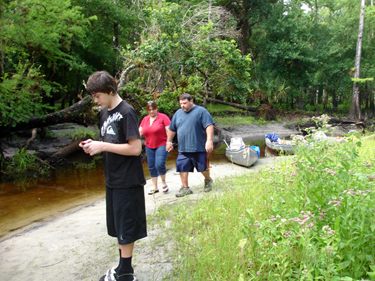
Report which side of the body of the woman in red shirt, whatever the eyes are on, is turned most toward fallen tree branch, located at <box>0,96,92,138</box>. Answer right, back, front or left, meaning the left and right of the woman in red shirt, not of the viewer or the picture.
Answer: right

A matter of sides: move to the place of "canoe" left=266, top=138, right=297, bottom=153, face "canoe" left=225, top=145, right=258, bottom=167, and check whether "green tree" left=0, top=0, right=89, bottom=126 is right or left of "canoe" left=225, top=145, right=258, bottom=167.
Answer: right

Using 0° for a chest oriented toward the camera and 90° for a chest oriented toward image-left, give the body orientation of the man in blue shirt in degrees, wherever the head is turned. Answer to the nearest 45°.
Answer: approximately 45°

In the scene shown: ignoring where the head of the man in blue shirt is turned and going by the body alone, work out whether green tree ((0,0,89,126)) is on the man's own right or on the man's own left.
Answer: on the man's own right

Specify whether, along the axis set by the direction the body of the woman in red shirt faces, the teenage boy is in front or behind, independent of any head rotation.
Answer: in front

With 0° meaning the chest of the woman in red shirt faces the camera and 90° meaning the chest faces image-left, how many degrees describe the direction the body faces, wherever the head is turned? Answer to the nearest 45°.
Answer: approximately 45°

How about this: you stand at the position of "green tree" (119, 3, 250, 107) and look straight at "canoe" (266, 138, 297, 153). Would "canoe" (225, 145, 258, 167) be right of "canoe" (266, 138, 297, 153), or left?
right

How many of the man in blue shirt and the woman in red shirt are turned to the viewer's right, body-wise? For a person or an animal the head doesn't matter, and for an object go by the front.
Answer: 0

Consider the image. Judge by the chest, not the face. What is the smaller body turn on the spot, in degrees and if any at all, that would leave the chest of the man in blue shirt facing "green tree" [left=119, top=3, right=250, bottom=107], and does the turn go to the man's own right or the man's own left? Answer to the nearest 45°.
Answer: approximately 135° to the man's own right
